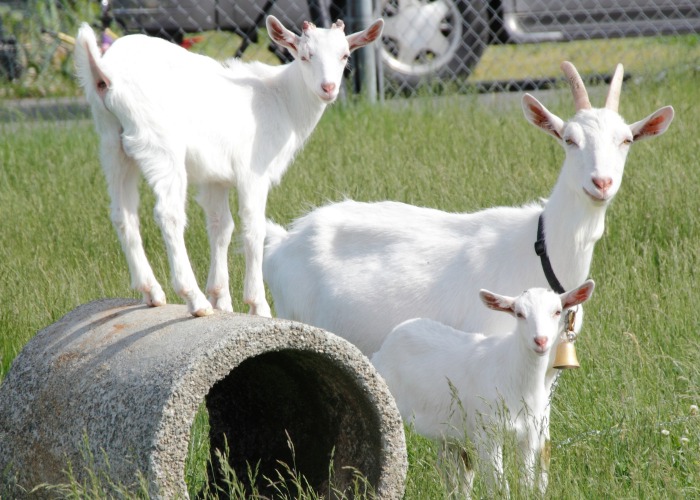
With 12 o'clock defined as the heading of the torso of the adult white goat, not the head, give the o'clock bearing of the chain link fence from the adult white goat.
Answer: The chain link fence is roughly at 9 o'clock from the adult white goat.

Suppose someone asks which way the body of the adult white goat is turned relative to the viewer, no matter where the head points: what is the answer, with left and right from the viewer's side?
facing to the right of the viewer

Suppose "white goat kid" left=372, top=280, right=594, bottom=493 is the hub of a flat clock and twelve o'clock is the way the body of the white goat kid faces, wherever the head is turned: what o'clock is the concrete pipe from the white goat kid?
The concrete pipe is roughly at 4 o'clock from the white goat kid.

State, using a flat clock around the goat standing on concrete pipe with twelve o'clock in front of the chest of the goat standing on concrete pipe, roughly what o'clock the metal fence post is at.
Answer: The metal fence post is roughly at 11 o'clock from the goat standing on concrete pipe.

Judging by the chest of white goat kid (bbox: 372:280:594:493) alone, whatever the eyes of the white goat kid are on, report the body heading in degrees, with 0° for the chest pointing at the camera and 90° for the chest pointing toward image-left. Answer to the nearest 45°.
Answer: approximately 315°

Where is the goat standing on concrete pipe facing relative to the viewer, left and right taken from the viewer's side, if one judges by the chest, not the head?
facing away from the viewer and to the right of the viewer
